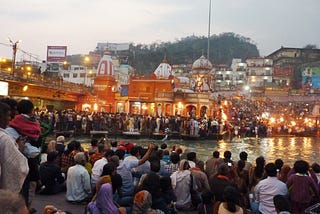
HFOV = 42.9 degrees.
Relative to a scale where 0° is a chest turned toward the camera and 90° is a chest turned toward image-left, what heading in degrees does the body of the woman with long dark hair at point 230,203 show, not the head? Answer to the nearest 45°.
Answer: approximately 180°

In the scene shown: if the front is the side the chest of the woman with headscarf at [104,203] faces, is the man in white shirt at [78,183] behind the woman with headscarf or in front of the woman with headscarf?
in front

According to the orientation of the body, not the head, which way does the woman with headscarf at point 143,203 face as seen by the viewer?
away from the camera

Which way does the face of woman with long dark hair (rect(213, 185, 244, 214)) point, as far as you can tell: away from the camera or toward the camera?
away from the camera

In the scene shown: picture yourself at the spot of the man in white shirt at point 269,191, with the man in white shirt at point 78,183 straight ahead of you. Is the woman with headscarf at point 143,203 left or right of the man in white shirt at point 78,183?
left

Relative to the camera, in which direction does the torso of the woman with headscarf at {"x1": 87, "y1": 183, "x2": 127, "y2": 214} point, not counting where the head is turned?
away from the camera

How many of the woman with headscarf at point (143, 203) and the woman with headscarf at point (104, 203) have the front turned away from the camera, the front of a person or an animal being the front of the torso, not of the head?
2

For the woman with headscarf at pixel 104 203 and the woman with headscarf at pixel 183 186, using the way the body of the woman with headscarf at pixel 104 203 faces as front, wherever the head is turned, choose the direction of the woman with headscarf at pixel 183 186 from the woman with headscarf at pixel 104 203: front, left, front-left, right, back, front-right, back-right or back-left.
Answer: front-right

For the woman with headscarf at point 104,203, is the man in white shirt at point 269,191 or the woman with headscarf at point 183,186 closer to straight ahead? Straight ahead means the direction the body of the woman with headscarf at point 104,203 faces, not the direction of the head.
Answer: the woman with headscarf

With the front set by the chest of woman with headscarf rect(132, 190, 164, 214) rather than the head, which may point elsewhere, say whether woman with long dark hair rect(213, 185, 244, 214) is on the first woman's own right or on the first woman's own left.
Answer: on the first woman's own right

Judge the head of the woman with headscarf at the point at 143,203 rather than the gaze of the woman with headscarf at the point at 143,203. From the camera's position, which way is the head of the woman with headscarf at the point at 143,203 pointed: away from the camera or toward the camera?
away from the camera

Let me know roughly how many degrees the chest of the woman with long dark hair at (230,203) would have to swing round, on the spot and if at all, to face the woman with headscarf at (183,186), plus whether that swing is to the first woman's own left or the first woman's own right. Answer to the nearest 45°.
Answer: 0° — they already face them

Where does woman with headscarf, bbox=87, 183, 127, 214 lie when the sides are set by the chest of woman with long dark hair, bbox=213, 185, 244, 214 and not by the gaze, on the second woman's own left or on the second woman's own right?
on the second woman's own left

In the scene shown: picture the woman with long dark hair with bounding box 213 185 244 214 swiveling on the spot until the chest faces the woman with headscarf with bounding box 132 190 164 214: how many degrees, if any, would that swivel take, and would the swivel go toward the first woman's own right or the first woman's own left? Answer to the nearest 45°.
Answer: approximately 90° to the first woman's own left

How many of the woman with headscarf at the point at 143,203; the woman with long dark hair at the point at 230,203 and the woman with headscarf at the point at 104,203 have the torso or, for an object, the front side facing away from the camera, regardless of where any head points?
3
